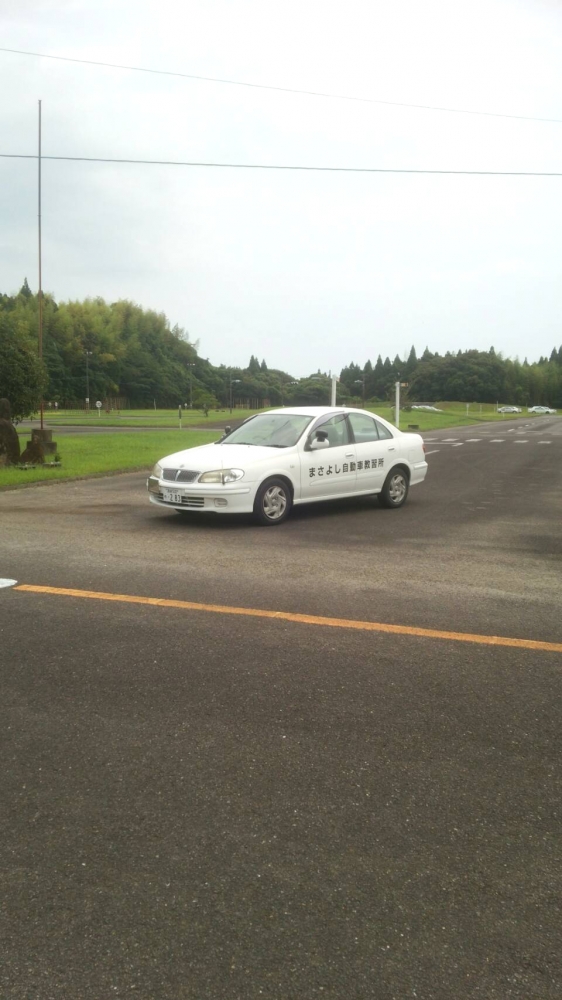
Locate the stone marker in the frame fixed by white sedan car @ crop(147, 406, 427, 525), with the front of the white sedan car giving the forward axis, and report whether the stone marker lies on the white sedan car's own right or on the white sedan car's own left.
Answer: on the white sedan car's own right

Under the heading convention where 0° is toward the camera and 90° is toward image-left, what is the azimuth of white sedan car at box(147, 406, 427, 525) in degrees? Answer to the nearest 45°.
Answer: approximately 45°
